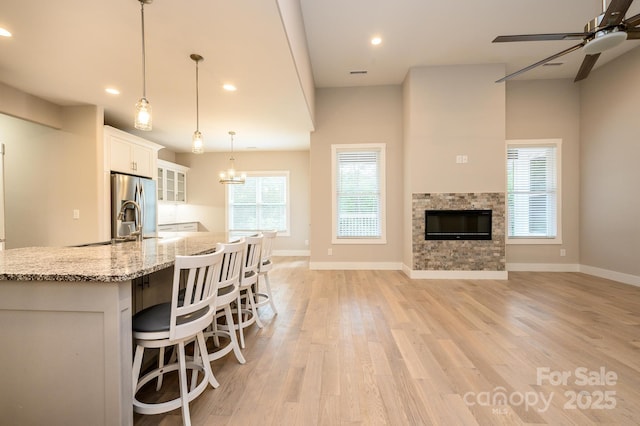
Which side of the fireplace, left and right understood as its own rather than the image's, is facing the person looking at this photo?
front

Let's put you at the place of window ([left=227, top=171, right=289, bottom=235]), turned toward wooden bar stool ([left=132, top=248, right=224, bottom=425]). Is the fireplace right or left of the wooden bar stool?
left

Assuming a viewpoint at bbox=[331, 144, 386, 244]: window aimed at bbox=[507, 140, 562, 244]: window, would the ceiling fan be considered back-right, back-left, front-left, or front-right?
front-right

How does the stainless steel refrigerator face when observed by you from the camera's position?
facing the viewer and to the right of the viewer

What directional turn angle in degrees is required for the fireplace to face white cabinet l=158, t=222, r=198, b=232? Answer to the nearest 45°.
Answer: approximately 90° to its right

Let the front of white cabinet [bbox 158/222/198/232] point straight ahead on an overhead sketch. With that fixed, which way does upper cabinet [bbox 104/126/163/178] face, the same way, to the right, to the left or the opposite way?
the same way

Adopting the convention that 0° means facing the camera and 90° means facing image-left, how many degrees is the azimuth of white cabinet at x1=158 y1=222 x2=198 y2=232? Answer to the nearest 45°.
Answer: approximately 315°

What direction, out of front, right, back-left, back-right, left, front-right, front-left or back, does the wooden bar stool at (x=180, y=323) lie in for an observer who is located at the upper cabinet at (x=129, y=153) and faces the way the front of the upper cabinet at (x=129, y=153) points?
front-right
